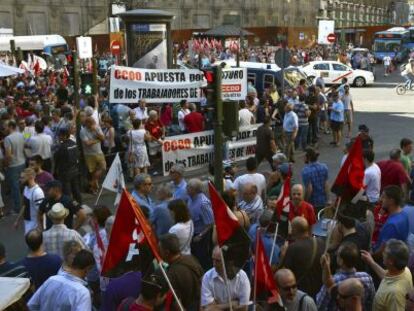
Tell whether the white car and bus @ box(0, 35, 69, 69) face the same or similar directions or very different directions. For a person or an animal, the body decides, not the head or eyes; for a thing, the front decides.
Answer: same or similar directions

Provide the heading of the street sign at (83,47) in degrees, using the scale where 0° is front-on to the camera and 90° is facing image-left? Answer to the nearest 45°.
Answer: approximately 0°

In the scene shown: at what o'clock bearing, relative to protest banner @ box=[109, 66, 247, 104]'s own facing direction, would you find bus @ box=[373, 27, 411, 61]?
The bus is roughly at 7 o'clock from the protest banner.

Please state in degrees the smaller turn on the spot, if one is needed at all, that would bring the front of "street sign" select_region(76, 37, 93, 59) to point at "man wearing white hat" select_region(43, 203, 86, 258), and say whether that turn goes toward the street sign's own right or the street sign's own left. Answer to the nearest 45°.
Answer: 0° — it already faces them

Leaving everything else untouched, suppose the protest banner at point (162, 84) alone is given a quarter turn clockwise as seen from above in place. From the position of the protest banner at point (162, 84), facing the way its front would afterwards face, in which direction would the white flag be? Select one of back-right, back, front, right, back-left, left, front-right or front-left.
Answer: left

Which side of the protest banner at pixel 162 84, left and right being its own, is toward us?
front

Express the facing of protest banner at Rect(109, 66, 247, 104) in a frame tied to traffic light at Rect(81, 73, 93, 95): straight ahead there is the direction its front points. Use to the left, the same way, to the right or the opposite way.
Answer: the same way

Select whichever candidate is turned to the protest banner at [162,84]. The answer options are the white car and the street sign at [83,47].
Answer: the street sign

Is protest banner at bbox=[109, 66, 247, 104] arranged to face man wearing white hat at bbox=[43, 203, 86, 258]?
yes

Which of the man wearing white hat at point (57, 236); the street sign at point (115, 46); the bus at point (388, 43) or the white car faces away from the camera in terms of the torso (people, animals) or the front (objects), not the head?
the man wearing white hat

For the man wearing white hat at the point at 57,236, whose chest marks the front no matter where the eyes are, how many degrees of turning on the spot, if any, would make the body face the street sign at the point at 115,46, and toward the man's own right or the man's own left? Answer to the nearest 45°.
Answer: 0° — they already face it

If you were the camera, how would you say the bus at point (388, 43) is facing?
facing the viewer and to the left of the viewer

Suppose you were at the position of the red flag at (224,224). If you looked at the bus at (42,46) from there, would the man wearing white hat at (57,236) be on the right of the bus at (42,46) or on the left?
left
